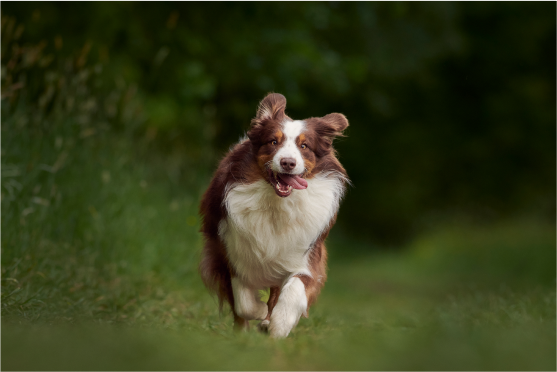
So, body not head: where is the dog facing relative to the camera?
toward the camera
